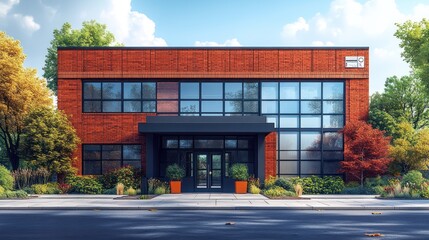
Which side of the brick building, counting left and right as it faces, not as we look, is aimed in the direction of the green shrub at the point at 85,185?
right

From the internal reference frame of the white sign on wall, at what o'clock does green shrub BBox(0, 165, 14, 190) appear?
The green shrub is roughly at 2 o'clock from the white sign on wall.

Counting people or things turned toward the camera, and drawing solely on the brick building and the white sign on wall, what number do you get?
2

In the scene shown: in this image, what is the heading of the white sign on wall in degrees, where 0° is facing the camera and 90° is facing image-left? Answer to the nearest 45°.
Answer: approximately 0°

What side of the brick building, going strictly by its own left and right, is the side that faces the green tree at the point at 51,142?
right

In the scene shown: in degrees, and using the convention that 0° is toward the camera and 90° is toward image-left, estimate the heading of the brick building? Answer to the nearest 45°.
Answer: approximately 0°

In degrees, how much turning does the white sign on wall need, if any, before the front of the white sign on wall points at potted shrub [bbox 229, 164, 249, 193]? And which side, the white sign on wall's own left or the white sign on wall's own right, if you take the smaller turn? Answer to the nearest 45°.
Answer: approximately 45° to the white sign on wall's own right

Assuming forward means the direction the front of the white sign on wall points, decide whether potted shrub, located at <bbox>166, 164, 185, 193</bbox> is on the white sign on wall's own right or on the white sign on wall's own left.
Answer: on the white sign on wall's own right
